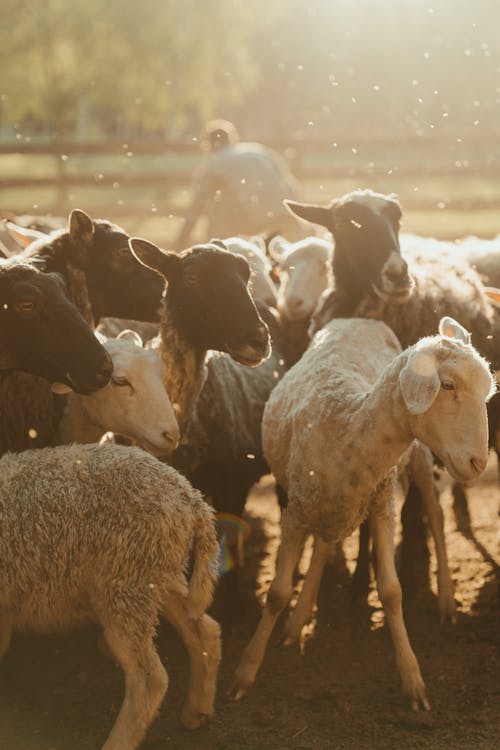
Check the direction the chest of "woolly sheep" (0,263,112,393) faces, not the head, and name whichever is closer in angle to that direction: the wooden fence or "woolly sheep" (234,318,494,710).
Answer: the woolly sheep

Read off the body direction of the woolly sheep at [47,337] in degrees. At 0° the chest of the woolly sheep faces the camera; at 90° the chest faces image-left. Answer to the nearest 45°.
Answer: approximately 270°

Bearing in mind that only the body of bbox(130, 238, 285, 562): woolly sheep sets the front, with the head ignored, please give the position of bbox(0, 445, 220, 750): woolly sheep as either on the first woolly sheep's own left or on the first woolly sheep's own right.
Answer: on the first woolly sheep's own right

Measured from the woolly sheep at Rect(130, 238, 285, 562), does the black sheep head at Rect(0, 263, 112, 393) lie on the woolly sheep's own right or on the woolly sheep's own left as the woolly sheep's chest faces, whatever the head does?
on the woolly sheep's own right

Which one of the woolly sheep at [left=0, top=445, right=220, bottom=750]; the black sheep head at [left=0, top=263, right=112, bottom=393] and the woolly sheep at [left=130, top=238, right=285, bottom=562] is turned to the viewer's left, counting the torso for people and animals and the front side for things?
the woolly sheep at [left=0, top=445, right=220, bottom=750]

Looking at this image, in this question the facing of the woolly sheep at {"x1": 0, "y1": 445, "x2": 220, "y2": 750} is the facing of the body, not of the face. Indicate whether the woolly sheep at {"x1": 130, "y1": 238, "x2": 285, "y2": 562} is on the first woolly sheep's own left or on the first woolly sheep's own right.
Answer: on the first woolly sheep's own right

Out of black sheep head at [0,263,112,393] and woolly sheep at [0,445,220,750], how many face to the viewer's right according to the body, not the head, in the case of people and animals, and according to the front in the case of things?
1

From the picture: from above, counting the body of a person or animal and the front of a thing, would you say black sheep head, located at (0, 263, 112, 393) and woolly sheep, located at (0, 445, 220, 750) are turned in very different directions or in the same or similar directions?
very different directions

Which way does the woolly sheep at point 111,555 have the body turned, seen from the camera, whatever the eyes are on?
to the viewer's left

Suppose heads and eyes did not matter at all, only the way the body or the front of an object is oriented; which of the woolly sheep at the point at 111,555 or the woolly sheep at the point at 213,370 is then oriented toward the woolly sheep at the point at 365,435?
the woolly sheep at the point at 213,370

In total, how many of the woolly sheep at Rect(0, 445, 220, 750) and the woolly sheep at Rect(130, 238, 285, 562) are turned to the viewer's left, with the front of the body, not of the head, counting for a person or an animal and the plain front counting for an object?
1

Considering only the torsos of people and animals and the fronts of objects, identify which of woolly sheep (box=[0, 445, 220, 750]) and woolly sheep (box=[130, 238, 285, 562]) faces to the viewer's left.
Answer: woolly sheep (box=[0, 445, 220, 750])
